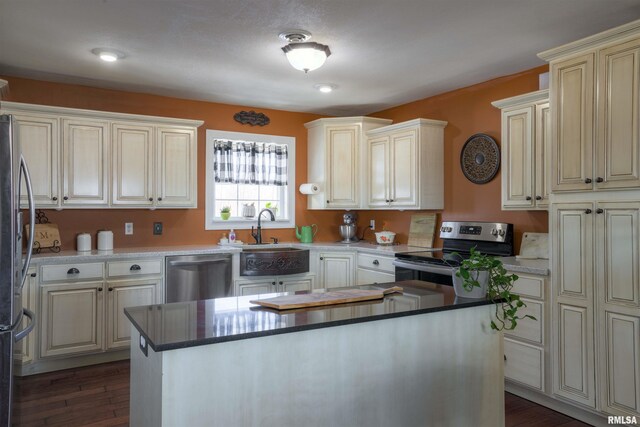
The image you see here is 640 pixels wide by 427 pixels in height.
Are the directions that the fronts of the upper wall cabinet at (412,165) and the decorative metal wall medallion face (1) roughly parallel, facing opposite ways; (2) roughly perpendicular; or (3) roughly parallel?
roughly parallel

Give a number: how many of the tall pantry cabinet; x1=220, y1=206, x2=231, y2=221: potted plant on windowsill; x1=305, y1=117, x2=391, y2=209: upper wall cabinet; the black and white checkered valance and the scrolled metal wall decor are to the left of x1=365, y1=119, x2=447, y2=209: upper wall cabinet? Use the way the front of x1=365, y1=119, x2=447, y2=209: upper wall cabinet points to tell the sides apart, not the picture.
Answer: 1

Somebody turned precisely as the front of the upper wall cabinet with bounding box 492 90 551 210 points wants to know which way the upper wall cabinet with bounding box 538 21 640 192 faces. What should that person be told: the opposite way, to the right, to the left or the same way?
the same way

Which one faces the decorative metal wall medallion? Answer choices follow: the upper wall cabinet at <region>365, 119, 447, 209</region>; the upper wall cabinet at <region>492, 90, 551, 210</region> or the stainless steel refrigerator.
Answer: the stainless steel refrigerator

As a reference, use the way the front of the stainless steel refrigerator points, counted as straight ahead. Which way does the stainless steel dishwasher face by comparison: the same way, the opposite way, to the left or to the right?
to the right

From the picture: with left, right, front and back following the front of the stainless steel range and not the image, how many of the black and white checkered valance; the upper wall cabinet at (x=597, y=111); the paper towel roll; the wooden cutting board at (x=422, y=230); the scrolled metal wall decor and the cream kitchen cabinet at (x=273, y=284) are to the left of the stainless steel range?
1

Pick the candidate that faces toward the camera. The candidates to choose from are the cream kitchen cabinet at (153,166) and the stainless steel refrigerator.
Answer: the cream kitchen cabinet

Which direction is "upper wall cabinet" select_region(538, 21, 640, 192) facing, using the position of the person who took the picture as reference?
facing the viewer and to the left of the viewer

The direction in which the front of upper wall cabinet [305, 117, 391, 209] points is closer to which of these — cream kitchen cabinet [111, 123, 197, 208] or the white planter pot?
the white planter pot

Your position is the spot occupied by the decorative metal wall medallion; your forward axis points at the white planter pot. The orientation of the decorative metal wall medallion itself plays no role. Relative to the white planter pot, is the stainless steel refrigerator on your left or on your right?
right

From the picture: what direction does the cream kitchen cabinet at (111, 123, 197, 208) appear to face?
toward the camera

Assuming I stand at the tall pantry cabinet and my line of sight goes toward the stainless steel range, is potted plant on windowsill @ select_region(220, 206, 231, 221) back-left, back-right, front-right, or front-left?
front-left

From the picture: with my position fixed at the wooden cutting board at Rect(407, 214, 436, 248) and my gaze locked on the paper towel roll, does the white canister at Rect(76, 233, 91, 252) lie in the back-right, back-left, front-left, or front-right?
front-left

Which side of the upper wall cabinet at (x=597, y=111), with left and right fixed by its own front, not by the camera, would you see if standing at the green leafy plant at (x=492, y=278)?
front

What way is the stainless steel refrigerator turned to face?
to the viewer's right

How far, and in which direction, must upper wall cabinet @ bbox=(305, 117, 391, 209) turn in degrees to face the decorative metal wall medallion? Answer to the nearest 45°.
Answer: approximately 45° to its left

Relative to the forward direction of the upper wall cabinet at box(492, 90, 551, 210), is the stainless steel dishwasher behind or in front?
in front

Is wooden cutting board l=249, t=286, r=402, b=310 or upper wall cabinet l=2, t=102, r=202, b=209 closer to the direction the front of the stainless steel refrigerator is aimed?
the wooden cutting board
